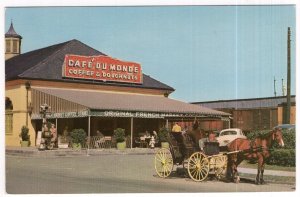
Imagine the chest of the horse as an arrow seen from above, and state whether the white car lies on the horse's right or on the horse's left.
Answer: on the horse's left

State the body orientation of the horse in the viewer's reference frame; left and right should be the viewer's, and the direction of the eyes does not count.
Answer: facing to the right of the viewer

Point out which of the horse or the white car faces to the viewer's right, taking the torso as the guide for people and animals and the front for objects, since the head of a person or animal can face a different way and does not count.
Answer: the horse

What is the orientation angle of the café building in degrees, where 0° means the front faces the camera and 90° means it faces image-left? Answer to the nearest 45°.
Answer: approximately 315°

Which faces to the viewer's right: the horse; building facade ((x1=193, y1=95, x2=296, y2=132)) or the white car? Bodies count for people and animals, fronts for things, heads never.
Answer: the horse
